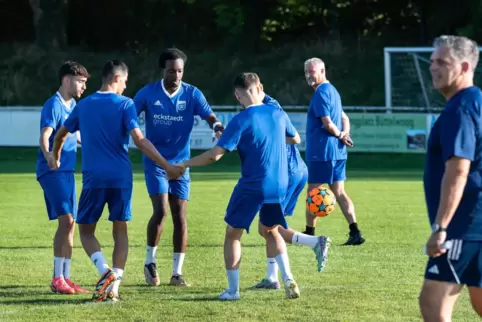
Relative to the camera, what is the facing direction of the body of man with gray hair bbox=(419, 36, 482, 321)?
to the viewer's left

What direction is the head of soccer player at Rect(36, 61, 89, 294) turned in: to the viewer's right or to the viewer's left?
to the viewer's right

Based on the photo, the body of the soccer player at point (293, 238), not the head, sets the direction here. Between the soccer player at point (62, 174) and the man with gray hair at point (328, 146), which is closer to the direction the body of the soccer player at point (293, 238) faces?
the soccer player

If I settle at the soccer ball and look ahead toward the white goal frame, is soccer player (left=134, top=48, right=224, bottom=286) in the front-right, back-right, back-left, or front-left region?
back-left

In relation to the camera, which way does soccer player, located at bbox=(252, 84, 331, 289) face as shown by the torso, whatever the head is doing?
to the viewer's left

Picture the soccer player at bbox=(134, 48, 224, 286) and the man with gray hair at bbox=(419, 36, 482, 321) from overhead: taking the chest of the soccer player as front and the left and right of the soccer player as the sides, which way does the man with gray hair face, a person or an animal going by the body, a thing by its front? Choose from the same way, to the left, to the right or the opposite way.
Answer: to the right

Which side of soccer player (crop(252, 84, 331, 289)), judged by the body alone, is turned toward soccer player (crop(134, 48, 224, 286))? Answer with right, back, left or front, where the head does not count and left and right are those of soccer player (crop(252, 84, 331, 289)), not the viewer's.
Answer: front

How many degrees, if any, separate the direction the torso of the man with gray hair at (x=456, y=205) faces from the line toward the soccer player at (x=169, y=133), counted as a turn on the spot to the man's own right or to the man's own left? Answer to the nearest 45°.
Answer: approximately 45° to the man's own right

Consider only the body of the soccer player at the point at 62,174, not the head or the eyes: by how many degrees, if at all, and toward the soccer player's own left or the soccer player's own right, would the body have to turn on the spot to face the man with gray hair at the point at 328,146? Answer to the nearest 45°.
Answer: approximately 90° to the soccer player's own left

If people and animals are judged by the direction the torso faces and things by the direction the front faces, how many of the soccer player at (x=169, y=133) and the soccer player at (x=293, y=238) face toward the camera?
1
